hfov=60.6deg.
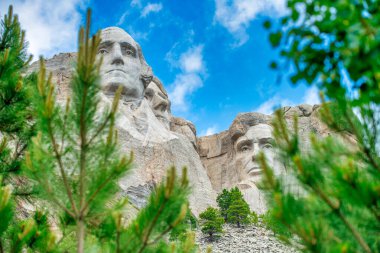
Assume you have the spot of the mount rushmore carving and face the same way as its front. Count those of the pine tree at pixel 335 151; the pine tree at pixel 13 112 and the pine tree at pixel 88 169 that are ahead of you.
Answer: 3

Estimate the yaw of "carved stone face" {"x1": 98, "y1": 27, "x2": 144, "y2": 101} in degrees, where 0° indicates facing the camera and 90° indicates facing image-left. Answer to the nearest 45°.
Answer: approximately 45°

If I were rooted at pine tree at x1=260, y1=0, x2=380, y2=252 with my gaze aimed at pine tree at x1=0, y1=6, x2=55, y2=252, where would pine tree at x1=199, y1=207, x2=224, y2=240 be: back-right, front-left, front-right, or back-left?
front-right

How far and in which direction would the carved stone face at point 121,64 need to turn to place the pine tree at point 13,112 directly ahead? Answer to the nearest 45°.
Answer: approximately 45° to its left

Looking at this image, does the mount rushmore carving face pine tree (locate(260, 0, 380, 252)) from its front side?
yes

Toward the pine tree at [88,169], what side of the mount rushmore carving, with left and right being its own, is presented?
front

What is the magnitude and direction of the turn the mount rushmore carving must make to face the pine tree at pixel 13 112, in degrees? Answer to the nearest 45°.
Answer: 0° — it already faces it

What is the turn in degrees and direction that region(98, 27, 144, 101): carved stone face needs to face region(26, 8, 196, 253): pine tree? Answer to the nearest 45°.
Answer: approximately 45° to its left

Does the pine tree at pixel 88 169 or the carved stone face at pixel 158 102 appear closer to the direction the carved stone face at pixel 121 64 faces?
the pine tree

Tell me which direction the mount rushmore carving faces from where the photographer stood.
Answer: facing the viewer
